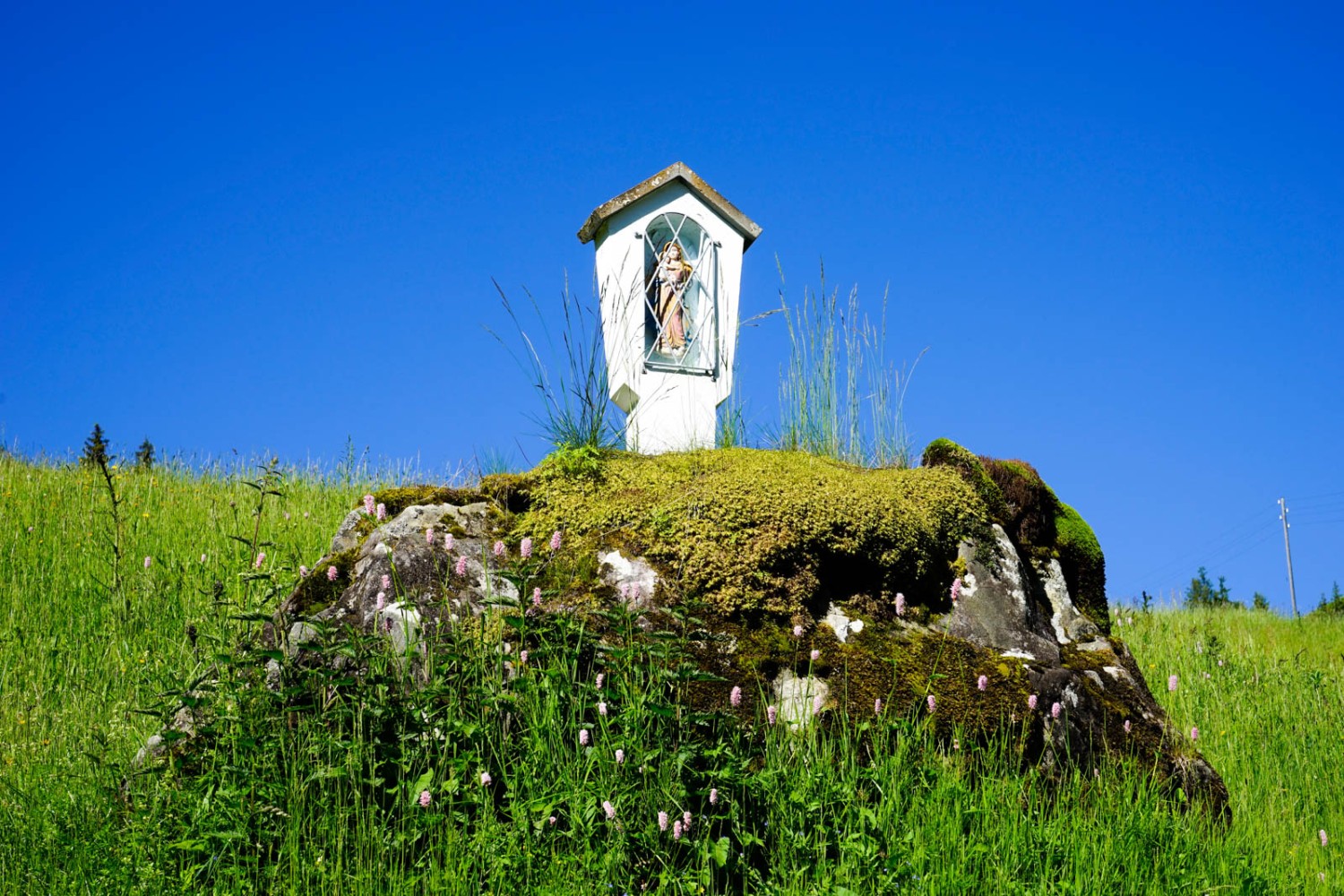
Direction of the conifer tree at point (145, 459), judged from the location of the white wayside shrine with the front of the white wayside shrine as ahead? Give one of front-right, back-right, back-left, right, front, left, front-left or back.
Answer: back-right

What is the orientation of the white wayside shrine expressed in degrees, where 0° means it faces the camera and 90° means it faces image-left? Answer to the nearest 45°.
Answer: approximately 0°
